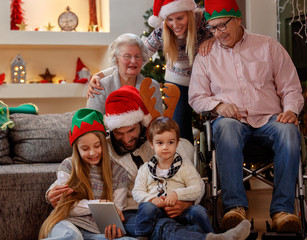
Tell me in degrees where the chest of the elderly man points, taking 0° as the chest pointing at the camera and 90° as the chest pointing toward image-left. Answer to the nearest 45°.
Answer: approximately 0°

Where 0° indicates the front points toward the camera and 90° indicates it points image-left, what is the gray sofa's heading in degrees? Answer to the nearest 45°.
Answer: approximately 0°

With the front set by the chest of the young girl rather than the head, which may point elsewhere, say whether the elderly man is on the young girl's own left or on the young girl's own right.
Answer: on the young girl's own left

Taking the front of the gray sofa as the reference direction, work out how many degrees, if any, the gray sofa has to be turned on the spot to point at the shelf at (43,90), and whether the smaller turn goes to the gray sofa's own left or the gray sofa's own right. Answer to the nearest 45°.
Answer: approximately 180°
